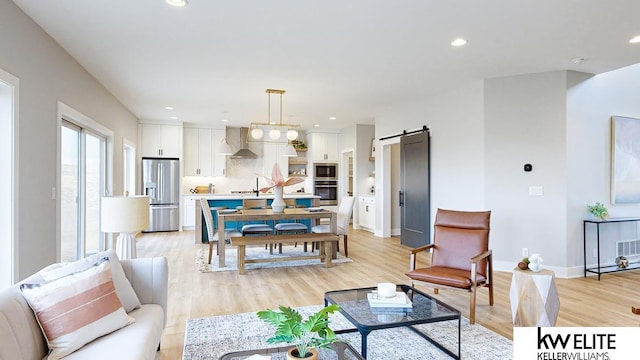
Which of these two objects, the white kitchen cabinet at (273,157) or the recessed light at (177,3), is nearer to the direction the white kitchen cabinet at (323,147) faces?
the recessed light

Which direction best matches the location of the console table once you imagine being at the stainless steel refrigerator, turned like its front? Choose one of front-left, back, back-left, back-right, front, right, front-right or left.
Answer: front-left

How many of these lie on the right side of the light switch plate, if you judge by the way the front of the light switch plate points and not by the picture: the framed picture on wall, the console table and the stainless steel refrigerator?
1

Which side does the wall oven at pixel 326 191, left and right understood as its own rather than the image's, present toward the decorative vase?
front

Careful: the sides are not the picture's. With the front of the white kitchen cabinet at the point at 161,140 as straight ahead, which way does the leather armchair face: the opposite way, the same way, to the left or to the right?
to the right

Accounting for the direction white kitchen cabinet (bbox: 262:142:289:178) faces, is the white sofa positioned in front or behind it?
in front

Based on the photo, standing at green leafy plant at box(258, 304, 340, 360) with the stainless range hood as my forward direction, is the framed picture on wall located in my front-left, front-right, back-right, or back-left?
front-right

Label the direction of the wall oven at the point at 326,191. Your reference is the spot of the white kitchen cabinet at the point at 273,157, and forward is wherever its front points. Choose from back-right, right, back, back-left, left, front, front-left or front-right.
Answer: left

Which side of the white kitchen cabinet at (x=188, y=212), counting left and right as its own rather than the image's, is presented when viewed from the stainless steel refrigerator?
right

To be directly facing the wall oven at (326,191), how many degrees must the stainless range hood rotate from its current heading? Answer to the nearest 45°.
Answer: approximately 90° to its left

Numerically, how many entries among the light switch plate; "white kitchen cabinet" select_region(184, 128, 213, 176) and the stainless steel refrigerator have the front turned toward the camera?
3

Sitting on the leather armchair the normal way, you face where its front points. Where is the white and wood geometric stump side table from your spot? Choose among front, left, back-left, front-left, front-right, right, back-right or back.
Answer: left

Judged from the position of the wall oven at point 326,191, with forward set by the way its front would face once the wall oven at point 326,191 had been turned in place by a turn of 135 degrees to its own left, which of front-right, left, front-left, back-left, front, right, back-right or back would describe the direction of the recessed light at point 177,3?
back-right

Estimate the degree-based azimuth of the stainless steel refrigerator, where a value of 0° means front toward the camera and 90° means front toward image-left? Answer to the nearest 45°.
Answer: approximately 0°

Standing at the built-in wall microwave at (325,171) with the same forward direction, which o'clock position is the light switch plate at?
The light switch plate is roughly at 11 o'clock from the built-in wall microwave.

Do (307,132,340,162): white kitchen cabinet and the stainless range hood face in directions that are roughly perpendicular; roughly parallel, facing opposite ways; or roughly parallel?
roughly parallel

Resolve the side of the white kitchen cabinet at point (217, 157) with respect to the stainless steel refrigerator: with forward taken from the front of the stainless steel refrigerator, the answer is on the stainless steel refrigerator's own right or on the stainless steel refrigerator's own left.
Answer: on the stainless steel refrigerator's own left

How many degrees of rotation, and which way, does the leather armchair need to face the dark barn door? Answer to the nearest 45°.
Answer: approximately 135° to its right

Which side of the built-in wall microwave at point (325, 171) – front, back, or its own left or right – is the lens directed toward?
front
